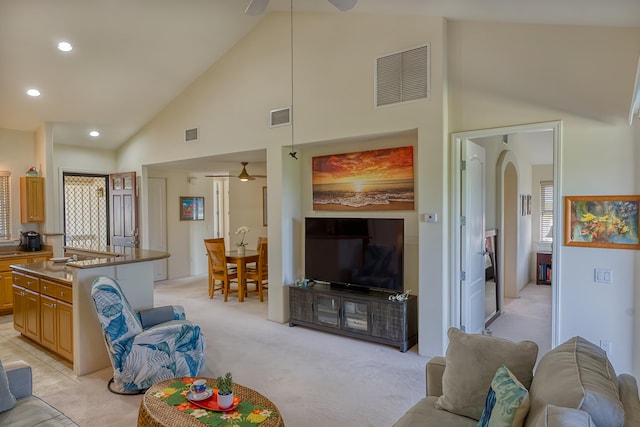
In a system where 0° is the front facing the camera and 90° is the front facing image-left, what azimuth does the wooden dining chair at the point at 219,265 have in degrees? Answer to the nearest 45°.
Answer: approximately 225°

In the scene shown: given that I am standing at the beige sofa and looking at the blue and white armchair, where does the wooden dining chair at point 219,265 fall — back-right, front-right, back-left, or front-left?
front-right

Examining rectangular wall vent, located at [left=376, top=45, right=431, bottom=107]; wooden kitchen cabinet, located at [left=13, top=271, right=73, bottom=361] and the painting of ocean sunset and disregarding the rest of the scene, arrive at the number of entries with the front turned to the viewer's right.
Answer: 0

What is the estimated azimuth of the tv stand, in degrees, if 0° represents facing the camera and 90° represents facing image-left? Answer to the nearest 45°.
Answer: approximately 45°

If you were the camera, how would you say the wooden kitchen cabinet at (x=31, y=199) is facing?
facing the viewer and to the right of the viewer

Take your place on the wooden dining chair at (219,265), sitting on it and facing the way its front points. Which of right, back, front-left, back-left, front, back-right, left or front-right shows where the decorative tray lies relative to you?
back-right

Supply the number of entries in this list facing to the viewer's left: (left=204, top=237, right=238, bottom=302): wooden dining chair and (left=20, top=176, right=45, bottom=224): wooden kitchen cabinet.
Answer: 0

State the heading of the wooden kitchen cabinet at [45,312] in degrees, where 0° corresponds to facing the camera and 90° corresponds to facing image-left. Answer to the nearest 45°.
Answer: approximately 45°

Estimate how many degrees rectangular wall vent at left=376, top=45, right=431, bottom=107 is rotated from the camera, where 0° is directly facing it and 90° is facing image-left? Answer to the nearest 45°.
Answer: approximately 45°

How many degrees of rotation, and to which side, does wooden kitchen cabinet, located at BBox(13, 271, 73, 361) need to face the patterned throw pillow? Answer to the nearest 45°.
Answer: approximately 45° to its left

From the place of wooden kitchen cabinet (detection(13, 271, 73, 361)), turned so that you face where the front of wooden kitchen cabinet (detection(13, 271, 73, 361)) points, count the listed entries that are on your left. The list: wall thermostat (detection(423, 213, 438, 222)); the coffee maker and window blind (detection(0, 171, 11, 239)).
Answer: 1

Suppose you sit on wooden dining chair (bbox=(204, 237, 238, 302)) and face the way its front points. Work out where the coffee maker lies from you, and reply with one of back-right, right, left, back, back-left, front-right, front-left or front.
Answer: back-left

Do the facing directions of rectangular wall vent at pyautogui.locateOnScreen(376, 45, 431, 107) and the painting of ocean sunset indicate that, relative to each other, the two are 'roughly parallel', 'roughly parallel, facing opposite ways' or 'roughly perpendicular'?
roughly parallel

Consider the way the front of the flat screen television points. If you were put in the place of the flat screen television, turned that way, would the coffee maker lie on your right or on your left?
on your right
